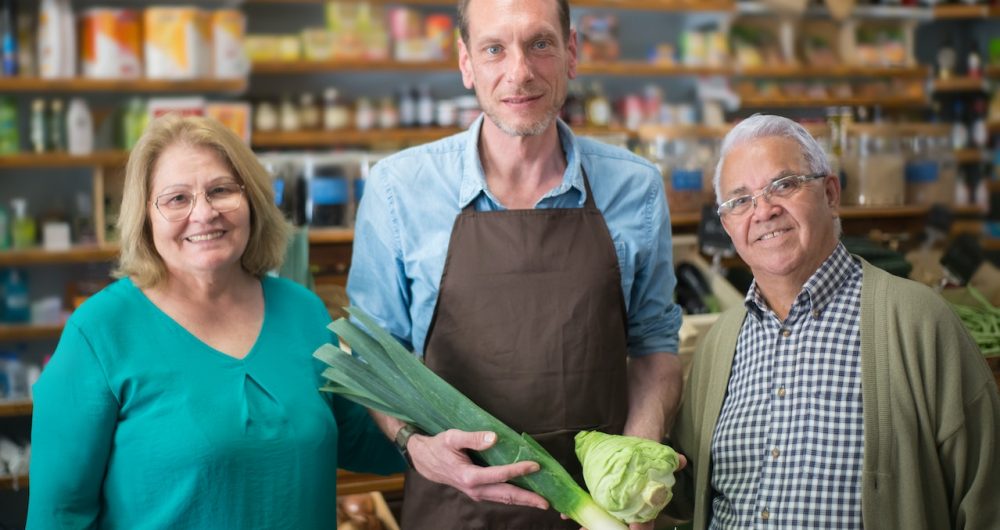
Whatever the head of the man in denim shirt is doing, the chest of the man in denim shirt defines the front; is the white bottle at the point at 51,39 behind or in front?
behind

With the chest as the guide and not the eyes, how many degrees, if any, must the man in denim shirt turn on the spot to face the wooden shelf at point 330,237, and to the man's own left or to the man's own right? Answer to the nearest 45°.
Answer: approximately 180°

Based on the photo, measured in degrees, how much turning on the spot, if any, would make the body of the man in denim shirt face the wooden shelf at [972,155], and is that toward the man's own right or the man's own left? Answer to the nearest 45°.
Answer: approximately 135° to the man's own left

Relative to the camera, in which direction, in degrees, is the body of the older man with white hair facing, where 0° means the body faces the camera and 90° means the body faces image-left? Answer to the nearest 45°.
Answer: approximately 45°

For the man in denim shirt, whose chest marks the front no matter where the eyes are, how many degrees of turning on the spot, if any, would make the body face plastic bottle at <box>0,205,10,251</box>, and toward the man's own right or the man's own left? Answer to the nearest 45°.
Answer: approximately 135° to the man's own right

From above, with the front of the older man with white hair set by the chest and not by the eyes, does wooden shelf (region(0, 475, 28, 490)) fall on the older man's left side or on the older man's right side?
on the older man's right side

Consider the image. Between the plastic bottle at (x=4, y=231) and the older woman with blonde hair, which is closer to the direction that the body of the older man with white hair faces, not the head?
the older woman with blonde hair

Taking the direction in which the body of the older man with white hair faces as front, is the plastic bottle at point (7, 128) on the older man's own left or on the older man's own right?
on the older man's own right
